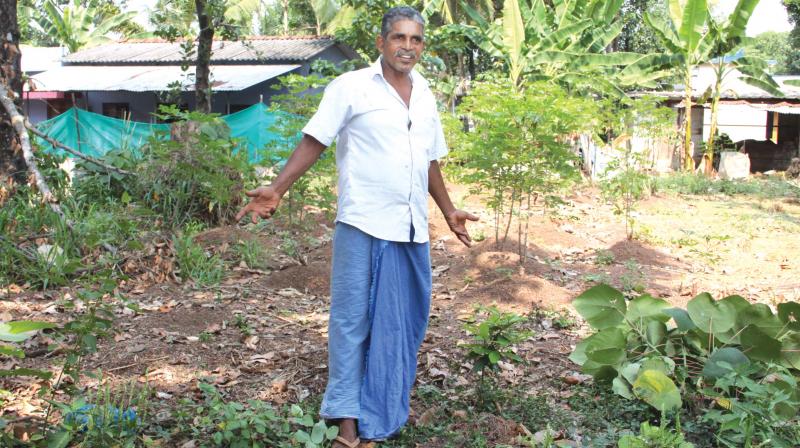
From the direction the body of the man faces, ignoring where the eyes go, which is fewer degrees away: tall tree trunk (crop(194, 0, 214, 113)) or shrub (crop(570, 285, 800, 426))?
the shrub

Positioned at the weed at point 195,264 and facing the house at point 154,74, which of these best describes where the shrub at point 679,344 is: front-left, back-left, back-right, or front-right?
back-right

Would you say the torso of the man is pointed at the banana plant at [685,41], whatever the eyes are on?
no

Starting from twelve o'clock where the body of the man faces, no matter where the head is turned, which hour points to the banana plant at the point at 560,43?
The banana plant is roughly at 8 o'clock from the man.

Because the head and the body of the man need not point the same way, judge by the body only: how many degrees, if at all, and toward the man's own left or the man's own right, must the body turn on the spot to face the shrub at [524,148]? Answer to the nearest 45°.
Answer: approximately 135° to the man's own left

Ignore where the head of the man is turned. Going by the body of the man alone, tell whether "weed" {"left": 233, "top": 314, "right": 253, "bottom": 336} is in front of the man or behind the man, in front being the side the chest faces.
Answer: behind

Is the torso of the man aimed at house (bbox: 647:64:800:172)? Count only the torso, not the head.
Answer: no

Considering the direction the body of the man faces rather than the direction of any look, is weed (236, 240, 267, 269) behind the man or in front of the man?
behind
